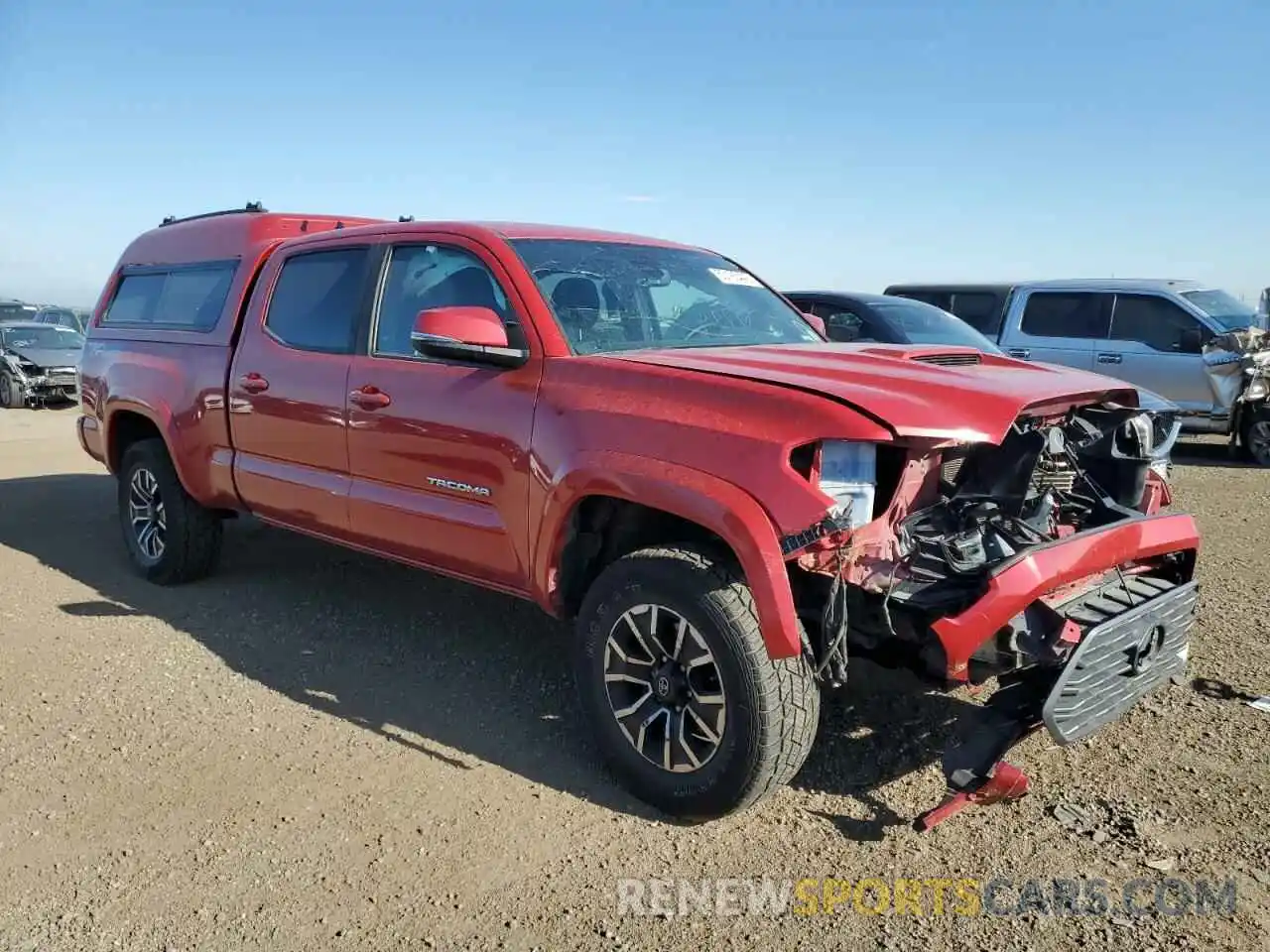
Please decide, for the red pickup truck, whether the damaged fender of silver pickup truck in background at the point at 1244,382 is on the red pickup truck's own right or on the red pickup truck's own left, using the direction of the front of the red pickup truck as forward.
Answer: on the red pickup truck's own left

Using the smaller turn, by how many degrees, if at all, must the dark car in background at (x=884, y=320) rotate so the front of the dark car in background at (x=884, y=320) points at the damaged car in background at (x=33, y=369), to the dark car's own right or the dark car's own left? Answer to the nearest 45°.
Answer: approximately 135° to the dark car's own right

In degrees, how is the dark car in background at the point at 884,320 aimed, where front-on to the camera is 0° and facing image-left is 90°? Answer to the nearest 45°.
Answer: approximately 315°

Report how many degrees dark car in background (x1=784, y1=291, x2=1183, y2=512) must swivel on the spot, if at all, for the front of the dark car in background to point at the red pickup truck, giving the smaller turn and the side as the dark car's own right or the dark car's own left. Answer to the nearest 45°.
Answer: approximately 45° to the dark car's own right

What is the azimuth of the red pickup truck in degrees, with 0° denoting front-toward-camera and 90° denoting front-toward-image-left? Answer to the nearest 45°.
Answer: approximately 315°

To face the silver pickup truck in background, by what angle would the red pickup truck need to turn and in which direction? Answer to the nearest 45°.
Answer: approximately 90° to its left
